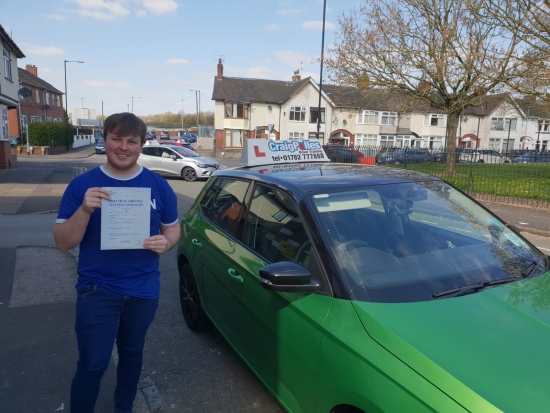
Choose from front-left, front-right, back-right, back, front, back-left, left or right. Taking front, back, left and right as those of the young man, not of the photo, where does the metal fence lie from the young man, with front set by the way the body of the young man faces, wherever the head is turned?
back-left

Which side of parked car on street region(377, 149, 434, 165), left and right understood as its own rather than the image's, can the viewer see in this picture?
left

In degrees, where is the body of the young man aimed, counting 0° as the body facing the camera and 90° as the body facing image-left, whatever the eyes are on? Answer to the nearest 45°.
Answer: approximately 0°

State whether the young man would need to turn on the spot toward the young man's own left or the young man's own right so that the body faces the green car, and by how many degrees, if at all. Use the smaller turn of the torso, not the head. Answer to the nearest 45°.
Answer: approximately 90° to the young man's own left

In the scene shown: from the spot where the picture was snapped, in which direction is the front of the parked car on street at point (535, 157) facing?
facing to the left of the viewer
